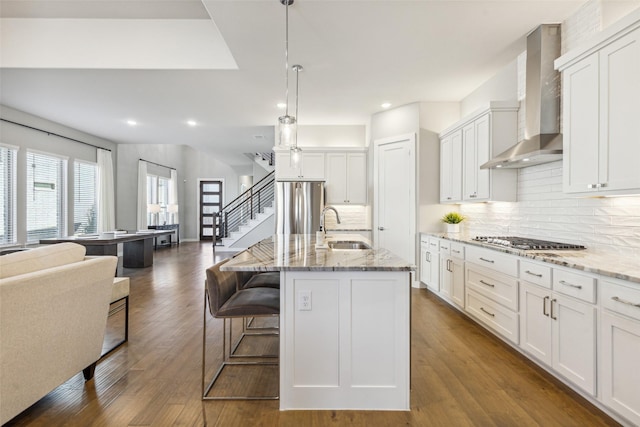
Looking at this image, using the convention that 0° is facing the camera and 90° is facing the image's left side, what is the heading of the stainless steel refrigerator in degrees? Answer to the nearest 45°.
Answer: approximately 0°

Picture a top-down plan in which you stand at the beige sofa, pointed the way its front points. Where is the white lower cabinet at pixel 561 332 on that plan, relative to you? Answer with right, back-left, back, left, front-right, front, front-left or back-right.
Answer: back

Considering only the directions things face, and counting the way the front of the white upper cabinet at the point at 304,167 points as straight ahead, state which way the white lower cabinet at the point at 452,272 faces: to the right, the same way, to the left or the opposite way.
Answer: to the right

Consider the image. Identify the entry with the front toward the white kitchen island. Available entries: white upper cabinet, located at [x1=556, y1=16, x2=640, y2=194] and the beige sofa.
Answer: the white upper cabinet

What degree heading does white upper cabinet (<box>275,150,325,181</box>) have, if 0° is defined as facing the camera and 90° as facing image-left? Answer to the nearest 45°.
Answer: approximately 0°
